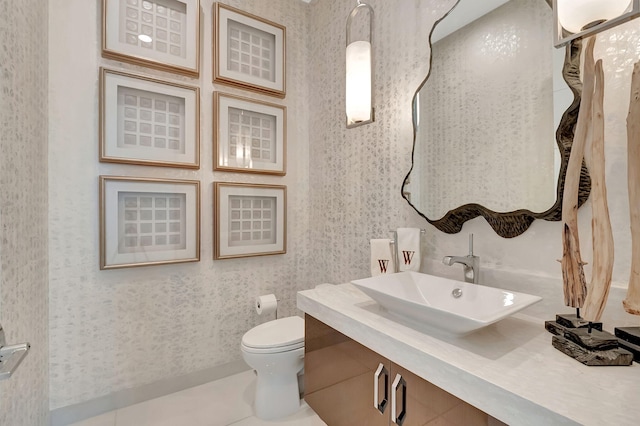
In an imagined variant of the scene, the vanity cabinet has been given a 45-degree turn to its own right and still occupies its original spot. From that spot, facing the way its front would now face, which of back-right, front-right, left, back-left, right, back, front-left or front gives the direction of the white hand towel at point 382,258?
right

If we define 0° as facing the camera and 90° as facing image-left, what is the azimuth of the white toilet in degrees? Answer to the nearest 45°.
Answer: approximately 45°

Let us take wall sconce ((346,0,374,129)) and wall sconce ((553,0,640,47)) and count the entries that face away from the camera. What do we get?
0

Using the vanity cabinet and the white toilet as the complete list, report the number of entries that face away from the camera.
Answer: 0

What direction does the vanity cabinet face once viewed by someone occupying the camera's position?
facing the viewer and to the left of the viewer

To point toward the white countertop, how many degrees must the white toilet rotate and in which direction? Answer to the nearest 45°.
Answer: approximately 90° to its left

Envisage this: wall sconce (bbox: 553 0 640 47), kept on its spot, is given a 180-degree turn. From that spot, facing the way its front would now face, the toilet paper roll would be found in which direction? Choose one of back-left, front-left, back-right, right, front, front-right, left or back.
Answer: back-left

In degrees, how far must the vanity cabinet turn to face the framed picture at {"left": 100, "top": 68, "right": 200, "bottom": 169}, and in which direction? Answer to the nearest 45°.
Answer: approximately 45° to its right
